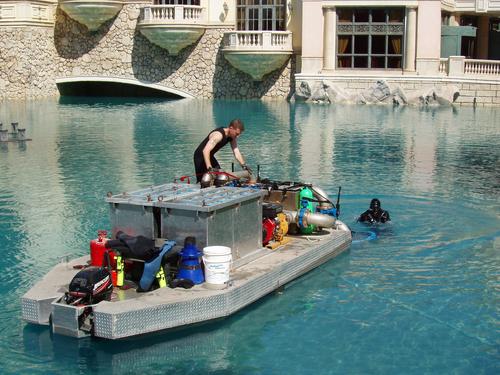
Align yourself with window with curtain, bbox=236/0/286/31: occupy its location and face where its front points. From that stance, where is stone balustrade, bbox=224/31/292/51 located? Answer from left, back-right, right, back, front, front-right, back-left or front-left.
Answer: front

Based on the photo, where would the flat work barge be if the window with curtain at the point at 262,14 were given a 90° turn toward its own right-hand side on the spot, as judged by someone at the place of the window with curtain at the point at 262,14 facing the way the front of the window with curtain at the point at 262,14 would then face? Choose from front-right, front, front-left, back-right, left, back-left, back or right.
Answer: left

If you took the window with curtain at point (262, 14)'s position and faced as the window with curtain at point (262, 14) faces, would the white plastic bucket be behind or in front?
in front

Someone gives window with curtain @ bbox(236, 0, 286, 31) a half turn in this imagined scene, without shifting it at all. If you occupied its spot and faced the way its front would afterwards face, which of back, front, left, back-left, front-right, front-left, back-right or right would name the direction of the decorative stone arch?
left

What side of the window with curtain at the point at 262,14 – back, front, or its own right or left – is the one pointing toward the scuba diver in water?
front

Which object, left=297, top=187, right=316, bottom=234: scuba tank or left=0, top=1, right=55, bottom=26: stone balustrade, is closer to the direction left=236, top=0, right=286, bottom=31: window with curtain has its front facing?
the scuba tank

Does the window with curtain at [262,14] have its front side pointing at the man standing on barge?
yes

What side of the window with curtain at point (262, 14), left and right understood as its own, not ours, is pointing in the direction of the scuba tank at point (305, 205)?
front

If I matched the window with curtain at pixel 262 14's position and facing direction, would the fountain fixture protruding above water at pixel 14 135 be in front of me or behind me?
in front

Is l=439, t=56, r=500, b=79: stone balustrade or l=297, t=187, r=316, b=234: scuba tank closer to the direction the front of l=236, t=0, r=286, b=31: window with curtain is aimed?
the scuba tank

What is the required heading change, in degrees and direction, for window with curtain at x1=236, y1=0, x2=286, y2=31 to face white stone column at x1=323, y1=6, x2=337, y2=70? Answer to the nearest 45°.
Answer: approximately 45° to its left

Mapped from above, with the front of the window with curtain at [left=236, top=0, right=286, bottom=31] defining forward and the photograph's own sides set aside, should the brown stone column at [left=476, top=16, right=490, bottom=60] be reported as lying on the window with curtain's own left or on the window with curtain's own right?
on the window with curtain's own left

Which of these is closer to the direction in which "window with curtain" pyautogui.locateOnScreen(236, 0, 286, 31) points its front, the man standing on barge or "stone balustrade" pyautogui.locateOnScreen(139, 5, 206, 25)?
the man standing on barge

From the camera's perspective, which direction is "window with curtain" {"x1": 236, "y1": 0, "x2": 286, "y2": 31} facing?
toward the camera

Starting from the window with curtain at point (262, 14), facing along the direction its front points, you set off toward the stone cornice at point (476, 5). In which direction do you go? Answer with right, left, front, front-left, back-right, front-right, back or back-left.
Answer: left
